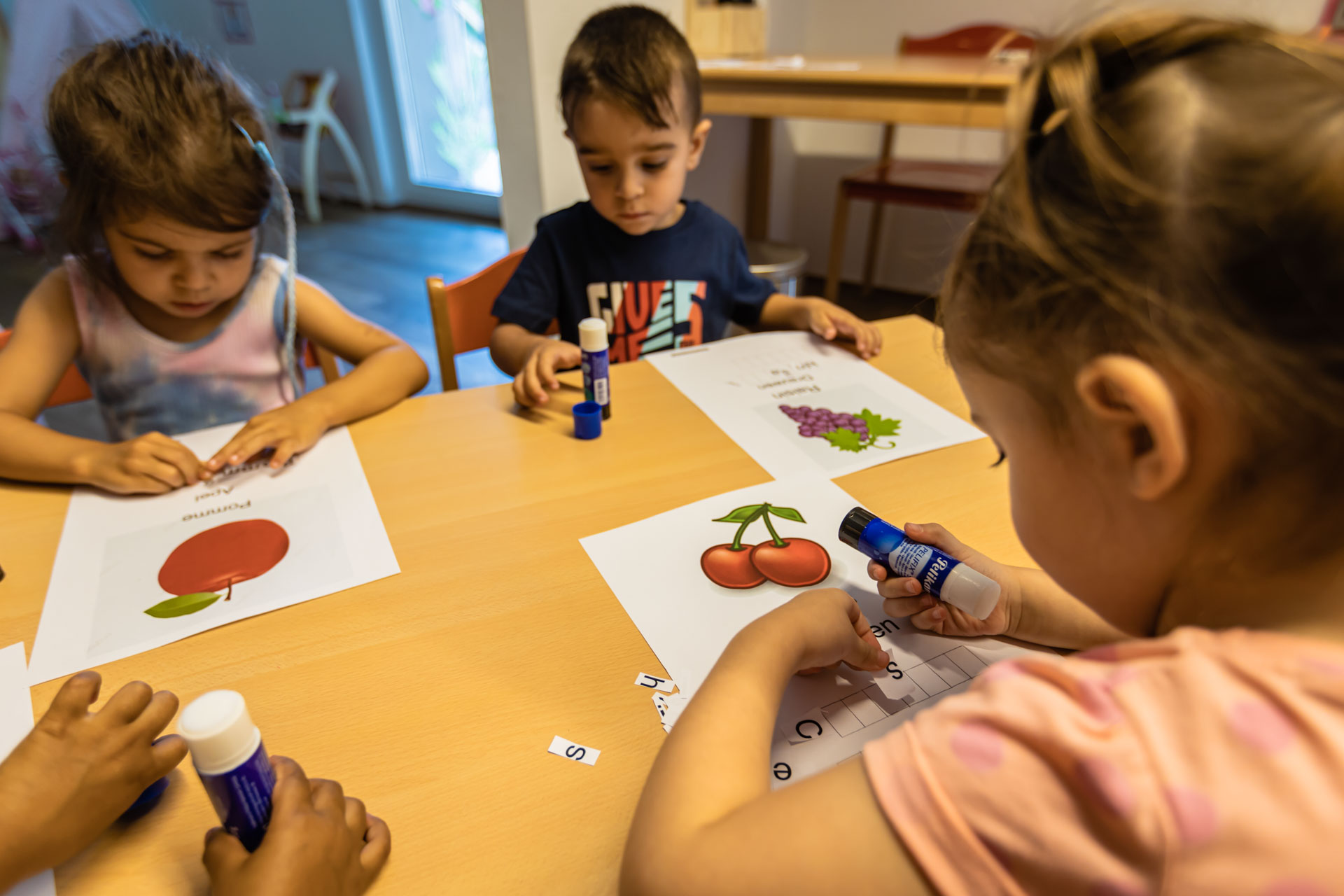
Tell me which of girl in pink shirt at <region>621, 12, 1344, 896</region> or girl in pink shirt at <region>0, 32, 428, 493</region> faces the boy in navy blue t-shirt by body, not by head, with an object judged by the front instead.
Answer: girl in pink shirt at <region>621, 12, 1344, 896</region>

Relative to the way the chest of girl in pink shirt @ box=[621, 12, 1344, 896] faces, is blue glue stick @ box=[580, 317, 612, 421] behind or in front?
in front

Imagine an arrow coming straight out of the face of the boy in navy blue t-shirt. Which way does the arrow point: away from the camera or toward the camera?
toward the camera

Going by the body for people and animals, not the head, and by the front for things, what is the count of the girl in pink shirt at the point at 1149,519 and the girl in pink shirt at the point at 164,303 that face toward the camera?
1

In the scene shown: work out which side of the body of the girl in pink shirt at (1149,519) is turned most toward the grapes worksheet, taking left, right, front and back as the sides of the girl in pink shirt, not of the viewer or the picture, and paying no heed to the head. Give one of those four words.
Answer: front

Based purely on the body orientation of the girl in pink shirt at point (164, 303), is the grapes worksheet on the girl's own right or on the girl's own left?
on the girl's own left

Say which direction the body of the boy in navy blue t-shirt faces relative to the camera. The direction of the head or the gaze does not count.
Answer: toward the camera

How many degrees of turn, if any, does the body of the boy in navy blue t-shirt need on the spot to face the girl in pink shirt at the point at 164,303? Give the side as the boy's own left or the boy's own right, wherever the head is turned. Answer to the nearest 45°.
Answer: approximately 45° to the boy's own right

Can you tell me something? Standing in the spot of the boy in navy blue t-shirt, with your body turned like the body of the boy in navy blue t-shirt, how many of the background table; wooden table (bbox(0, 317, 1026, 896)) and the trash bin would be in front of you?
1

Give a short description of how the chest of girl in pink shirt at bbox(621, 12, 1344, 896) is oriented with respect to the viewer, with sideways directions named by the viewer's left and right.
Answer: facing away from the viewer and to the left of the viewer

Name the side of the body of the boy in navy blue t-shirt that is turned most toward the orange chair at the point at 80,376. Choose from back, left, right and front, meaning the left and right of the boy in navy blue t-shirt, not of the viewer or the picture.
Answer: right

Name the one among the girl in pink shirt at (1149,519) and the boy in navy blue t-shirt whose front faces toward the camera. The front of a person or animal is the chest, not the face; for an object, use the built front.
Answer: the boy in navy blue t-shirt

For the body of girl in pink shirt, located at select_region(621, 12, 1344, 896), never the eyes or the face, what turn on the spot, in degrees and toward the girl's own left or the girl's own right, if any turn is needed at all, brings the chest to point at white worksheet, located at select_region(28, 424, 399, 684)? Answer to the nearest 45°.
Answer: approximately 45° to the girl's own left

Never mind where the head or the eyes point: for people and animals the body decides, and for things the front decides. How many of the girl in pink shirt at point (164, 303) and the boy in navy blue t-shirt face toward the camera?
2

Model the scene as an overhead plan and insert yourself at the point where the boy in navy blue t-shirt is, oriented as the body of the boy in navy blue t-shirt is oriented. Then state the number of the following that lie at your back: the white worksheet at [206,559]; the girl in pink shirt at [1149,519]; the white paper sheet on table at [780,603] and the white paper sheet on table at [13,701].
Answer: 0

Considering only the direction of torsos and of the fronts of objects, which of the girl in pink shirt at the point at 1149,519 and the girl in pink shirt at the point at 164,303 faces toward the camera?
the girl in pink shirt at the point at 164,303

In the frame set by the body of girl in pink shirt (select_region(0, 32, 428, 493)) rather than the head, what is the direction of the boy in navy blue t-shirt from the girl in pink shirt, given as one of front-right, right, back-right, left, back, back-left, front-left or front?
left

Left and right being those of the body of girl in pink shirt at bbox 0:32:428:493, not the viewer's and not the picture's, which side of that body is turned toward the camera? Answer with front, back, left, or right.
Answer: front
